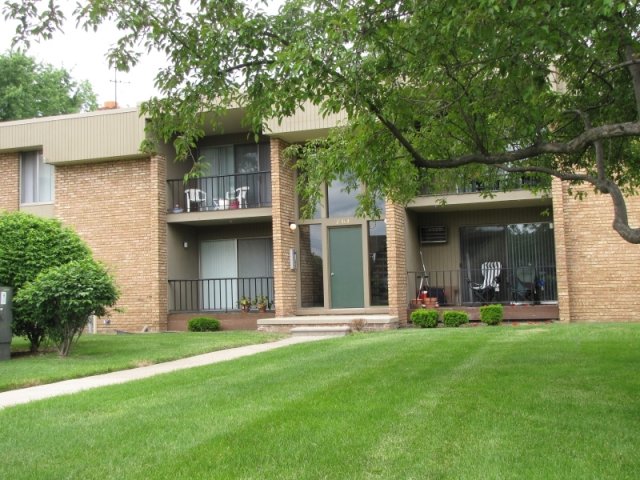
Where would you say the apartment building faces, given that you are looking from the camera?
facing the viewer

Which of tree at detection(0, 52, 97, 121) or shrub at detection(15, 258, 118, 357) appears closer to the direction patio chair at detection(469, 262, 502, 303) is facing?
the shrub

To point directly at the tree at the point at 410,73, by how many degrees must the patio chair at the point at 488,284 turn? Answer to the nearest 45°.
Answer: approximately 45° to its left

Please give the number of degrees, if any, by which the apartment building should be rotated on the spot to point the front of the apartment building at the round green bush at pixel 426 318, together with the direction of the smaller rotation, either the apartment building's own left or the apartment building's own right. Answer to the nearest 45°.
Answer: approximately 45° to the apartment building's own left

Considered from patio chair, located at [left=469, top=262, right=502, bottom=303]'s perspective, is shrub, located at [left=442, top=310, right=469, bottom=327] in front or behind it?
in front

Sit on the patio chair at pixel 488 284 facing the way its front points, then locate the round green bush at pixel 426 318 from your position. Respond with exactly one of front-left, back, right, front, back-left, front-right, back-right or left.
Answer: front

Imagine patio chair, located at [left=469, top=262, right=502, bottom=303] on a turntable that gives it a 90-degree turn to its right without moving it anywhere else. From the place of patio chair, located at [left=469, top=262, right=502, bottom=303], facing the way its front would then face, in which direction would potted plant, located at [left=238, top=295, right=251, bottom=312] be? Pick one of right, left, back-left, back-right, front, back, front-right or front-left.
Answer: front-left

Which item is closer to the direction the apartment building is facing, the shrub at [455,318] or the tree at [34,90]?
the shrub

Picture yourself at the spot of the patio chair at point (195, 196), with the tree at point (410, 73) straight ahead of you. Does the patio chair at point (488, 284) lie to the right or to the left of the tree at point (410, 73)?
left

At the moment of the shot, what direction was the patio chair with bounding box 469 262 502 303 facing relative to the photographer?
facing the viewer and to the left of the viewer

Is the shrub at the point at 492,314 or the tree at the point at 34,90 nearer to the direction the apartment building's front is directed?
the shrub

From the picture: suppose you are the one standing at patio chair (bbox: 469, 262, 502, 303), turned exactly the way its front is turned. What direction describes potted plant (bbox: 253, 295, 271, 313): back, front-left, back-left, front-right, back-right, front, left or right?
front-right

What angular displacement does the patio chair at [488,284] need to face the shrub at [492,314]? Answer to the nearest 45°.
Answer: approximately 45° to its left

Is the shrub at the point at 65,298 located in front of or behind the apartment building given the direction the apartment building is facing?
in front

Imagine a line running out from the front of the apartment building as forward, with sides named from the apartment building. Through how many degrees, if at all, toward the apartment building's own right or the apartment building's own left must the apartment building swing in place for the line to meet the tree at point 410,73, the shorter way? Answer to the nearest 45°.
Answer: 0° — it already faces it
